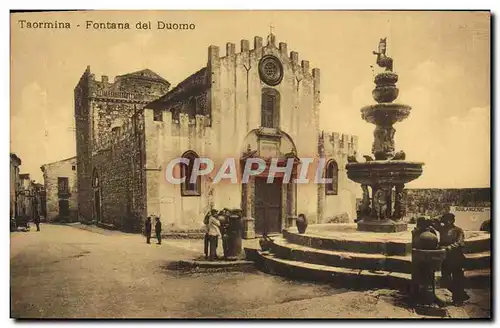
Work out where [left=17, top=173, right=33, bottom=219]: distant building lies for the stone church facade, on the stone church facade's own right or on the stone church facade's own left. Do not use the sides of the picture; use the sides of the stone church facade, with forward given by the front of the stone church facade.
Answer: on the stone church facade's own right

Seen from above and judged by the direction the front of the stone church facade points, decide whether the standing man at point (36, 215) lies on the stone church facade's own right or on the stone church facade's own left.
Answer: on the stone church facade's own right

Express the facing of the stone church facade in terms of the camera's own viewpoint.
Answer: facing the viewer and to the right of the viewer

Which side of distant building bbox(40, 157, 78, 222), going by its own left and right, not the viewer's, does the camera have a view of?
front
